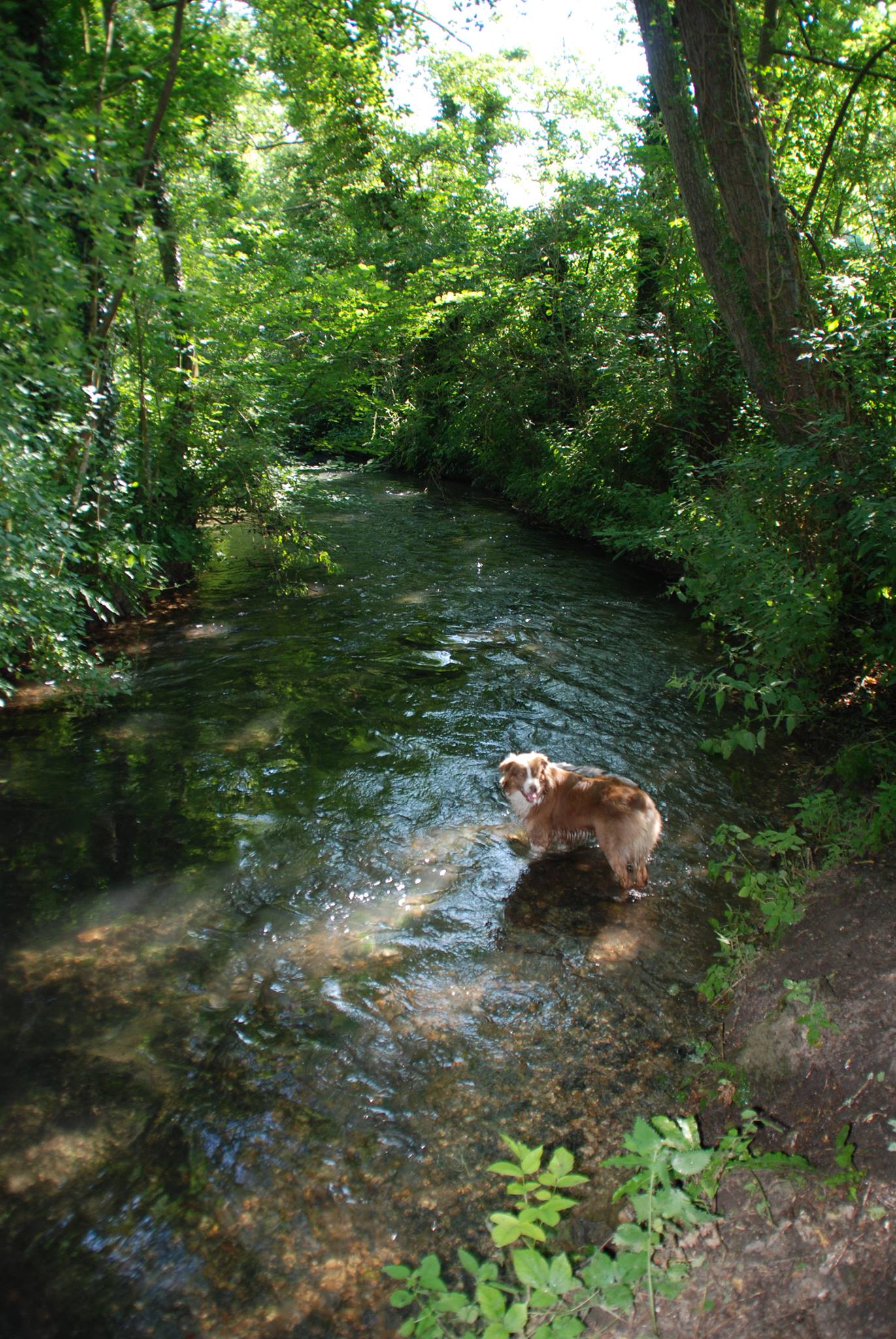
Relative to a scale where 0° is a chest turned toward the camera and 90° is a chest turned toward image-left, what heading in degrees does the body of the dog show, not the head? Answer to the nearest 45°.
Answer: approximately 135°

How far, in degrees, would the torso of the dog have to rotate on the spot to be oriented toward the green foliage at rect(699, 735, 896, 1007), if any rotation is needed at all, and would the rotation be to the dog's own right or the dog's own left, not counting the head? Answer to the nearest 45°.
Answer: approximately 135° to the dog's own right

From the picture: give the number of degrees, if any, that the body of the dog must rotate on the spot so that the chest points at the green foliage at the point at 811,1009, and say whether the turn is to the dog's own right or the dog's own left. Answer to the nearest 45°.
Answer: approximately 180°

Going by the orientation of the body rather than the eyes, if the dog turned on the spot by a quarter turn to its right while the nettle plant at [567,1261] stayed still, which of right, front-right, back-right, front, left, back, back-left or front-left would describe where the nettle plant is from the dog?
back-right
